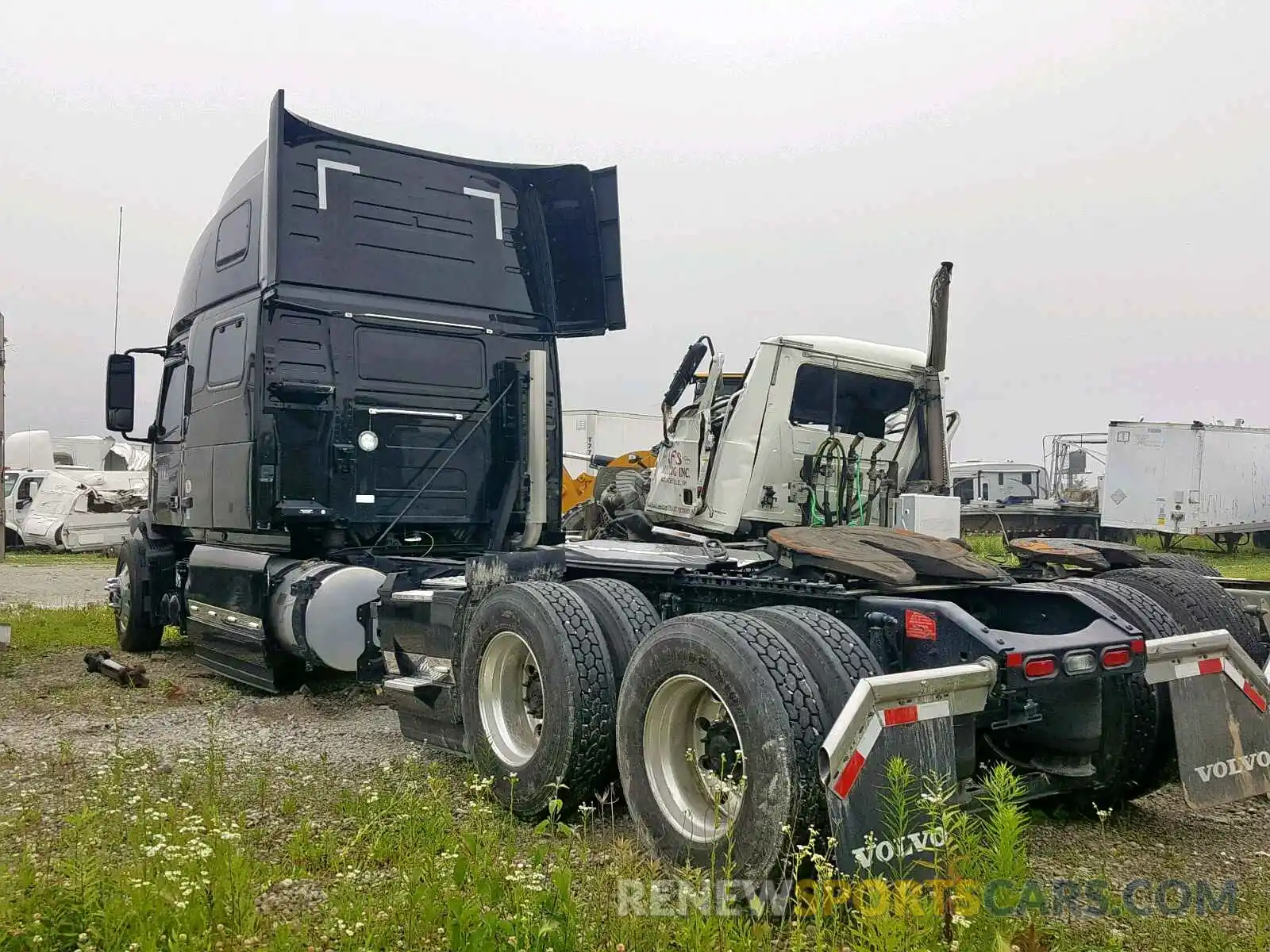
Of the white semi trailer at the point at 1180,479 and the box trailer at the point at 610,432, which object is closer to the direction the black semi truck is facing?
the box trailer

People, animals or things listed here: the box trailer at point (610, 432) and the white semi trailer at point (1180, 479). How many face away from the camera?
0

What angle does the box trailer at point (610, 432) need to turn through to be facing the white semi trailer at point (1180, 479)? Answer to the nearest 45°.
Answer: approximately 135° to its left

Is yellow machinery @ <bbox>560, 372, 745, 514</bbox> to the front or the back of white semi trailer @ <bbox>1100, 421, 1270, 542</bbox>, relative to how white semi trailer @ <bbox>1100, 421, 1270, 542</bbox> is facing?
to the front

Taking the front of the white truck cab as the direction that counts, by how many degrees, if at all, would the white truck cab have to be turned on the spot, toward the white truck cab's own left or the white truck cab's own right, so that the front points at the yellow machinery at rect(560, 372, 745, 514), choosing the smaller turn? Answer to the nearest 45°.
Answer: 0° — it already faces it

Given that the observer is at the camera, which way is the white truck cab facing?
facing away from the viewer and to the left of the viewer

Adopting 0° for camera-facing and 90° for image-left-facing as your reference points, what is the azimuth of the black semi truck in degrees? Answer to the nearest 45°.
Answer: approximately 135°

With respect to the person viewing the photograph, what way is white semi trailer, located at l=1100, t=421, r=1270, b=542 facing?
facing the viewer and to the left of the viewer

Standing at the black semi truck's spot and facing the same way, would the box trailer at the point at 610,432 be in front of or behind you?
in front

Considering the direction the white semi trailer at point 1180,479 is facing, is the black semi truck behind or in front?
in front

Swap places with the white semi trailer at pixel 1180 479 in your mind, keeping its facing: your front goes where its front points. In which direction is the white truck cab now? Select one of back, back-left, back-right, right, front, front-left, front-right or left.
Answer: front-left
